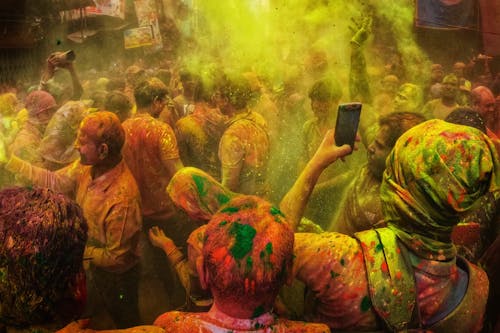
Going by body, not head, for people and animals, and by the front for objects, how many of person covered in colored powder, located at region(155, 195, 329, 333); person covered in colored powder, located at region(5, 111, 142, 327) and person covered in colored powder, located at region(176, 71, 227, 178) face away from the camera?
2

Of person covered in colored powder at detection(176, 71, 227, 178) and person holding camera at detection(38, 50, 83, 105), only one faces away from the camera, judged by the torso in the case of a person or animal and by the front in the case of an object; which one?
the person covered in colored powder

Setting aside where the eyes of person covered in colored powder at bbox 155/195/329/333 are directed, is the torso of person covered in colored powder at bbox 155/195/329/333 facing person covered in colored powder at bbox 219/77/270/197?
yes

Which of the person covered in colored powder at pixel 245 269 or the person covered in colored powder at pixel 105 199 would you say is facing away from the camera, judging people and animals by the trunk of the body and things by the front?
the person covered in colored powder at pixel 245 269

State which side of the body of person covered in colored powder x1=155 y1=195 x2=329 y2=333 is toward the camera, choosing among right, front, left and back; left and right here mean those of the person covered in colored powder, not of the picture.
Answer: back

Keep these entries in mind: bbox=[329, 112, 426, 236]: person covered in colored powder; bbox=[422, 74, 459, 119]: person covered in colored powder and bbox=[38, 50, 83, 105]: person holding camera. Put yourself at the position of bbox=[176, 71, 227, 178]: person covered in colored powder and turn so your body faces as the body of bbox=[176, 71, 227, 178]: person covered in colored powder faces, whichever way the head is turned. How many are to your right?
2

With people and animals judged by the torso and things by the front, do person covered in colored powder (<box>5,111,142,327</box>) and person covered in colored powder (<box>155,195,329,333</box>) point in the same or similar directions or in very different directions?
very different directions

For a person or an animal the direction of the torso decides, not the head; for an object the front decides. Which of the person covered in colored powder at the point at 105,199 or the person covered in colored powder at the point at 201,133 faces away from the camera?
the person covered in colored powder at the point at 201,133

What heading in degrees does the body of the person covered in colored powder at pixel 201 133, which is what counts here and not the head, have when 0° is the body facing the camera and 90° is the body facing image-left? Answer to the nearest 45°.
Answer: approximately 180°

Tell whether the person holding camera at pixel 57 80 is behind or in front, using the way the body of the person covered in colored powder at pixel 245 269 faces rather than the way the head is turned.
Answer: in front
